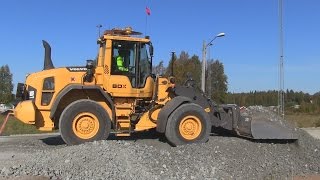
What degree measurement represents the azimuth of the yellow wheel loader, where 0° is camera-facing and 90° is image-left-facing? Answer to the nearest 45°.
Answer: approximately 270°
